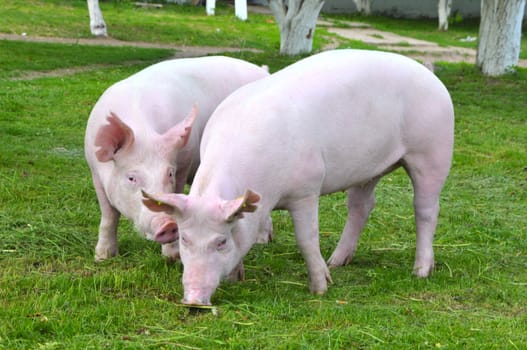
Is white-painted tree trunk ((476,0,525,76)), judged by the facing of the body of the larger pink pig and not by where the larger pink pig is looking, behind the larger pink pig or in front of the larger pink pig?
behind

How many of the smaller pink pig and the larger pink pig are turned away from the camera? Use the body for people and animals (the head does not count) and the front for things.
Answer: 0

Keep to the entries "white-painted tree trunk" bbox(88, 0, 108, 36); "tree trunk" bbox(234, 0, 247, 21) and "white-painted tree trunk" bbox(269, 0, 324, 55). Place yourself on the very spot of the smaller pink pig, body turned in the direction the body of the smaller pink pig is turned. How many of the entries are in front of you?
0

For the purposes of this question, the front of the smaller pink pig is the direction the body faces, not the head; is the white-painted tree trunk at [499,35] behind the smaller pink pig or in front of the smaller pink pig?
behind

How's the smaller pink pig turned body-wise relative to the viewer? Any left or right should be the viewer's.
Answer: facing the viewer and to the left of the viewer

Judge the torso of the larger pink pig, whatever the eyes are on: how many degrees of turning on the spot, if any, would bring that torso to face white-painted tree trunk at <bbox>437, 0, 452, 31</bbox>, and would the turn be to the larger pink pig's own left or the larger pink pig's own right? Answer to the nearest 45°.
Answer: approximately 135° to the larger pink pig's own right

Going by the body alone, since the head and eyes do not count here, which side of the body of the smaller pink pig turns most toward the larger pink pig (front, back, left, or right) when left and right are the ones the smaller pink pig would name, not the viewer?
left

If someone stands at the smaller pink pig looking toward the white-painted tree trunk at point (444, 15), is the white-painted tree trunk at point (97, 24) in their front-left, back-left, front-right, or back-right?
front-left

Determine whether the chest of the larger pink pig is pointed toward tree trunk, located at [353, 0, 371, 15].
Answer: no

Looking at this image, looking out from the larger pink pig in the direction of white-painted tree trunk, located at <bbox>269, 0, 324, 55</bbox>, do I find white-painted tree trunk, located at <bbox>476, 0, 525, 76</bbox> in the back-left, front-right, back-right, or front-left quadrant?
front-right

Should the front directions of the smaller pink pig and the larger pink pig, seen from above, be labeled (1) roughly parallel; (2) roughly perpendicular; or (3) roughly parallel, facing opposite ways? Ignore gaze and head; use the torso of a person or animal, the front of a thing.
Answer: roughly parallel

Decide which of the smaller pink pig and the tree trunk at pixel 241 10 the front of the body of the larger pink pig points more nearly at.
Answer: the smaller pink pig

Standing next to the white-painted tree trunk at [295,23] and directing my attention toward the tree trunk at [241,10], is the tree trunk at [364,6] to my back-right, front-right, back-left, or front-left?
front-right

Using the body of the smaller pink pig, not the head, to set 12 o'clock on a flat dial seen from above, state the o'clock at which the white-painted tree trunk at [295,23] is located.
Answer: The white-painted tree trunk is roughly at 5 o'clock from the smaller pink pig.

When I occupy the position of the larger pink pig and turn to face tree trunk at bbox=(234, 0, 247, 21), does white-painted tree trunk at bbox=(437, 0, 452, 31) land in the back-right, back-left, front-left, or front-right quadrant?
front-right

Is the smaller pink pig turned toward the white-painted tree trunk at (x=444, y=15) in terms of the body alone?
no

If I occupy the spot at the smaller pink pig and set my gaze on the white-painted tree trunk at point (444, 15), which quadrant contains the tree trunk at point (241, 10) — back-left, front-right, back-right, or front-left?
front-left

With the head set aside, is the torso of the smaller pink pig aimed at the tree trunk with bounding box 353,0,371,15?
no
